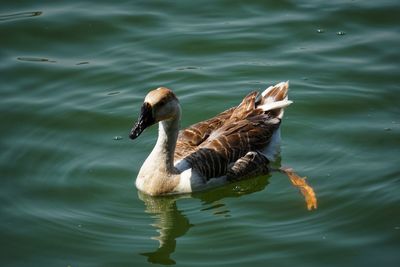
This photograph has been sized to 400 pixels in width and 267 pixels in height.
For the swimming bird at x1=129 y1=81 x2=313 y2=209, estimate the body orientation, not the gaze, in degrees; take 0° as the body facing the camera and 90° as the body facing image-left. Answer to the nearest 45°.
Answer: approximately 45°
